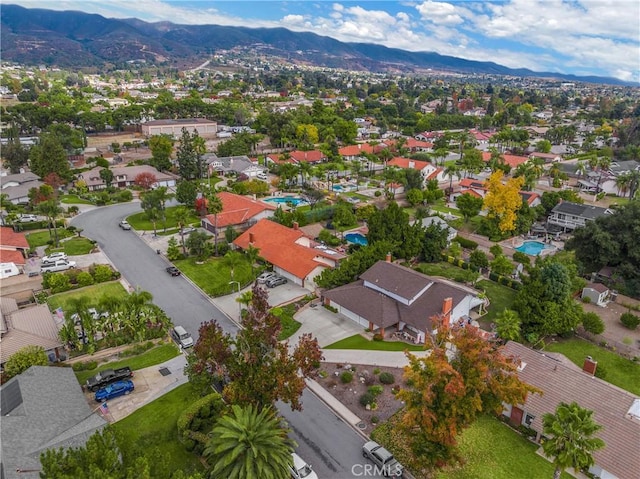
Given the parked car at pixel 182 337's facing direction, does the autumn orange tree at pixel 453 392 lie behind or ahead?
ahead

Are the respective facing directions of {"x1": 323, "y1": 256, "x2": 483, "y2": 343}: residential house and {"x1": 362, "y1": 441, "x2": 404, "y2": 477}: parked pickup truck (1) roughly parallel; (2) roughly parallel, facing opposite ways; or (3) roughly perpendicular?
roughly perpendicular

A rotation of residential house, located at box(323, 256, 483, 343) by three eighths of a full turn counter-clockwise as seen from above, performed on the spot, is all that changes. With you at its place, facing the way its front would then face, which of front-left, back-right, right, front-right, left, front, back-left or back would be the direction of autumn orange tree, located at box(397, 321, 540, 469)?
right

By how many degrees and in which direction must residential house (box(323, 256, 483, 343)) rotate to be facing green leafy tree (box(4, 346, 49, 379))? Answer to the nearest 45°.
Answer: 0° — it already faces it

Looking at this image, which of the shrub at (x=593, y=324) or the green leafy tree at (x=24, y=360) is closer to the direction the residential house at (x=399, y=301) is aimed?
the green leafy tree

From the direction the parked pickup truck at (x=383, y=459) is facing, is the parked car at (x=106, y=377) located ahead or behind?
ahead

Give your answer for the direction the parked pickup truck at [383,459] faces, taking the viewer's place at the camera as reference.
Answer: facing away from the viewer and to the left of the viewer

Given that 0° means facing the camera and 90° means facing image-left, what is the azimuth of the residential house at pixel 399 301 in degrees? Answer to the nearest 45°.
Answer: approximately 45°

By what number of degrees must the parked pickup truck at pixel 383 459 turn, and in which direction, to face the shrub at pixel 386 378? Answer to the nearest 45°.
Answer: approximately 45° to its right

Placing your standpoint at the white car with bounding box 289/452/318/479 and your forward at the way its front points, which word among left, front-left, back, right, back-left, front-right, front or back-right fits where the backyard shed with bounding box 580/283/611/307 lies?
left

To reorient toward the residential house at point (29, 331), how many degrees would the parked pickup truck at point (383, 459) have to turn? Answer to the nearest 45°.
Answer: approximately 45° to its left
